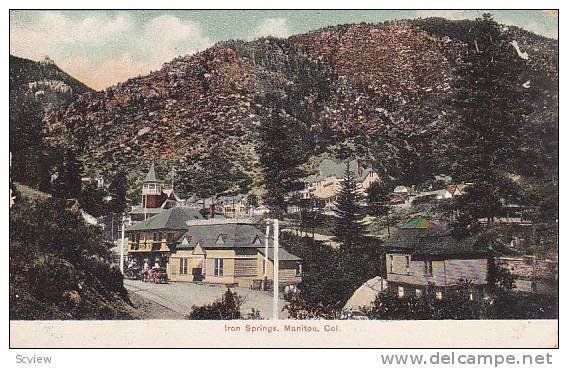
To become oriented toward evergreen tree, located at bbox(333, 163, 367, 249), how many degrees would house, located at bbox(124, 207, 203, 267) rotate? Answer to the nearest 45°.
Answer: approximately 135° to its left

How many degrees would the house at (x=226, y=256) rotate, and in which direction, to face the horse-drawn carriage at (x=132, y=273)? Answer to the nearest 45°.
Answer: approximately 45° to its right

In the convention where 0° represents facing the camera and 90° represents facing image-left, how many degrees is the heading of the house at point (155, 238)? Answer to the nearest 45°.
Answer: approximately 45°

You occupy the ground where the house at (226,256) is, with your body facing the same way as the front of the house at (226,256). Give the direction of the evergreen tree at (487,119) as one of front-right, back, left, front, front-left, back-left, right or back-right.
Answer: back-left

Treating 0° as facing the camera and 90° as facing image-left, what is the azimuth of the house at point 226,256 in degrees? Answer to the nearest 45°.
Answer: approximately 45°
